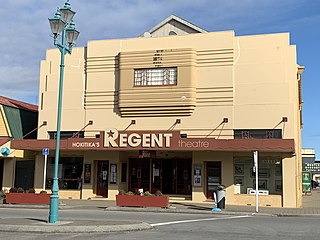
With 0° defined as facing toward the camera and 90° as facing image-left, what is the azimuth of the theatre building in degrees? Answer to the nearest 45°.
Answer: approximately 0°

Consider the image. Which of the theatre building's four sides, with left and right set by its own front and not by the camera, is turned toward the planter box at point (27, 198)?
right

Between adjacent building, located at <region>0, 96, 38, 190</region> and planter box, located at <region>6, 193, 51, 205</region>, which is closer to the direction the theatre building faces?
the planter box

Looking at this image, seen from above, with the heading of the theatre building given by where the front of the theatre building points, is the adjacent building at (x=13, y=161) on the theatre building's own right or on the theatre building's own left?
on the theatre building's own right
